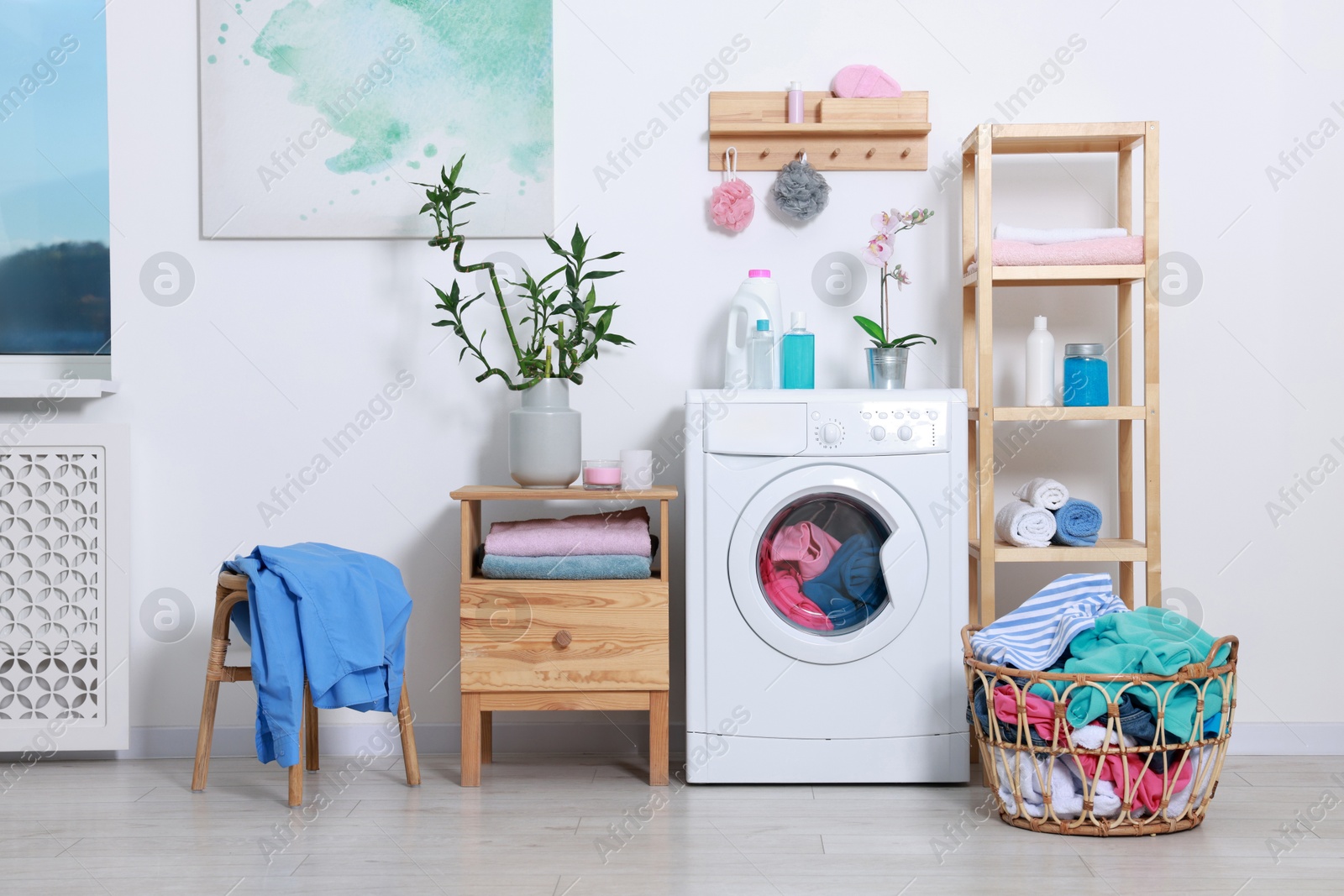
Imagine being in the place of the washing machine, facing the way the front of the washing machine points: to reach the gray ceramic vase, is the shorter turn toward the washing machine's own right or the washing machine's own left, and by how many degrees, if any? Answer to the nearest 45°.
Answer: approximately 90° to the washing machine's own right

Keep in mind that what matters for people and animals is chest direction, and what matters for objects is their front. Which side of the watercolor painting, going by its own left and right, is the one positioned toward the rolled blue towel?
left

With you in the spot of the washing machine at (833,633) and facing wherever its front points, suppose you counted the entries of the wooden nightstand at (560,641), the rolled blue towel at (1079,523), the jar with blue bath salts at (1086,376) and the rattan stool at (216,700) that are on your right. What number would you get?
2

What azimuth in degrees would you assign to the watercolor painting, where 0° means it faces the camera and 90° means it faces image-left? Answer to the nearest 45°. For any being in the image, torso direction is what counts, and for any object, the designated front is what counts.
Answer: approximately 0°
